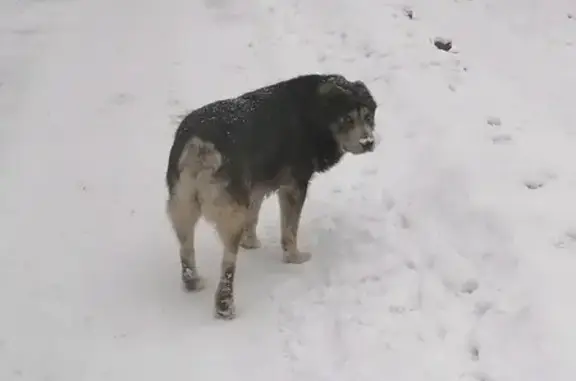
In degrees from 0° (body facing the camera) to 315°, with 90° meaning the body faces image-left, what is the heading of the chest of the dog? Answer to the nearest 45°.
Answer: approximately 225°
